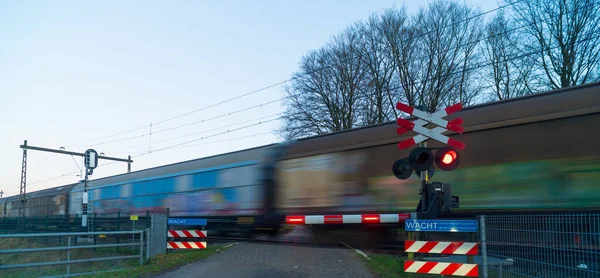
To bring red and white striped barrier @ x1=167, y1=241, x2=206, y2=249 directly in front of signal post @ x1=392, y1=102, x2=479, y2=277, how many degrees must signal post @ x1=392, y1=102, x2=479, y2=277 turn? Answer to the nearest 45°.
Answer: approximately 135° to its right

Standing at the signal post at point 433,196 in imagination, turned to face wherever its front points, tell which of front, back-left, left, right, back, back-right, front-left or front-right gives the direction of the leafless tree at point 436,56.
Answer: back

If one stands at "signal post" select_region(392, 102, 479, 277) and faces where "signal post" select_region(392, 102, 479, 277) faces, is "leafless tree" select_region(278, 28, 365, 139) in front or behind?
behind

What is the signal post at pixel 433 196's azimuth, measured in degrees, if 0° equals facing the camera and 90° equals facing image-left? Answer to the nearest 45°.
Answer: approximately 0°

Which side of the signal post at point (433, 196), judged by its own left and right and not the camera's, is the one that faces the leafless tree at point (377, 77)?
back

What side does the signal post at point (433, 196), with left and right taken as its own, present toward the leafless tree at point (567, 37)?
back

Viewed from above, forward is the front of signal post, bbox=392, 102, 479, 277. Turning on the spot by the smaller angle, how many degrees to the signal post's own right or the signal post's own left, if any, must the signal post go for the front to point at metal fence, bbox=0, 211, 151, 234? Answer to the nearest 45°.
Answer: approximately 135° to the signal post's own right
